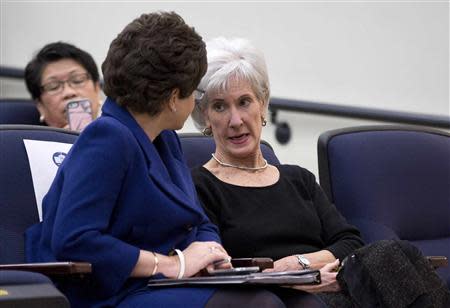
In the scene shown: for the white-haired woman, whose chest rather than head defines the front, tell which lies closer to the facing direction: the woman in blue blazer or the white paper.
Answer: the woman in blue blazer

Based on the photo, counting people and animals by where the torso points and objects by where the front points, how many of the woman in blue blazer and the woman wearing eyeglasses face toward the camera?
1

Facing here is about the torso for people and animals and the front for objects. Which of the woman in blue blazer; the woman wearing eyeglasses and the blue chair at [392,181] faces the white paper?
the woman wearing eyeglasses

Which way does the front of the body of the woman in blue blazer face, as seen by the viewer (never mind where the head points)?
to the viewer's right

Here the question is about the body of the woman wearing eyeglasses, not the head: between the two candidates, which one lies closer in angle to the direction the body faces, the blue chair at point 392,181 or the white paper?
the white paper

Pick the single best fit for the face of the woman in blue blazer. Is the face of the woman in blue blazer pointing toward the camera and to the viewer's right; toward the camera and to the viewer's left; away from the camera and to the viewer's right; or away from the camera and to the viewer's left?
away from the camera and to the viewer's right

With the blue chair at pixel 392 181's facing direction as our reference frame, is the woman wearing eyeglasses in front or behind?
behind

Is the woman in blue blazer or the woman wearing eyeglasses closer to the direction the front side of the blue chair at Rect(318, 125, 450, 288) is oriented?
the woman in blue blazer

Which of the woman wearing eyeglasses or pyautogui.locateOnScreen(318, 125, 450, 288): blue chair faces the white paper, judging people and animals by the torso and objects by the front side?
the woman wearing eyeglasses

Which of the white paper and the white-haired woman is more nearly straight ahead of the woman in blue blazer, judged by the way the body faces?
the white-haired woman

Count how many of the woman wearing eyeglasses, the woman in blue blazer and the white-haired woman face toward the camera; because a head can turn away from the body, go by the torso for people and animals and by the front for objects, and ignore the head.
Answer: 2
